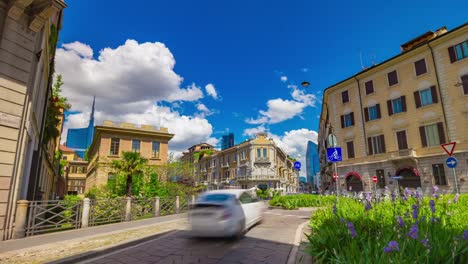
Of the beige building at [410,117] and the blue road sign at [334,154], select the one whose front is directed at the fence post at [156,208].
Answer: the beige building

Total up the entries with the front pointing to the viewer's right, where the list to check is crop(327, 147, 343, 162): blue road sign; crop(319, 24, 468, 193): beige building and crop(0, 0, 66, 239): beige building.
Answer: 1

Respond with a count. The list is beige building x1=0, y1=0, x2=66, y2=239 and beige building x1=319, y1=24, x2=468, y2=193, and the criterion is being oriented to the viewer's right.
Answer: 1

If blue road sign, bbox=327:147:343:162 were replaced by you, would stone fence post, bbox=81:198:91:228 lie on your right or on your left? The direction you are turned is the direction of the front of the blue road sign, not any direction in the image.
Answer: on your right

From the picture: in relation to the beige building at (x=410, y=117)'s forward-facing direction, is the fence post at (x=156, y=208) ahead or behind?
ahead

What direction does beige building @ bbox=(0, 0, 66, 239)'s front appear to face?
to the viewer's right

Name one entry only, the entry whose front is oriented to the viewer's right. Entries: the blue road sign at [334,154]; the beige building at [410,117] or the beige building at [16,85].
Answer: the beige building at [16,85]

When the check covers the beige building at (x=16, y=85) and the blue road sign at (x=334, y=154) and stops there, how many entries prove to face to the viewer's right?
1

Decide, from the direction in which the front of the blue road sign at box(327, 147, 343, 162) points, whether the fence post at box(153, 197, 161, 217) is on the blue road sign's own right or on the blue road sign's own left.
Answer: on the blue road sign's own right

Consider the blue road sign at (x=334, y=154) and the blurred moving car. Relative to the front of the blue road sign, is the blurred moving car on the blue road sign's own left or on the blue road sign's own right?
on the blue road sign's own right

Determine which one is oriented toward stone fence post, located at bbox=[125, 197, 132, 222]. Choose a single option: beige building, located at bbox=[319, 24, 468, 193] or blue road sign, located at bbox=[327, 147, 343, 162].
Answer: the beige building

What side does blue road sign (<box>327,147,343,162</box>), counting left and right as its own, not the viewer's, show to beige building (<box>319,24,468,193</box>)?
back

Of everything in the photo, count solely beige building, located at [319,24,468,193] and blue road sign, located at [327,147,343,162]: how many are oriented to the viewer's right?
0

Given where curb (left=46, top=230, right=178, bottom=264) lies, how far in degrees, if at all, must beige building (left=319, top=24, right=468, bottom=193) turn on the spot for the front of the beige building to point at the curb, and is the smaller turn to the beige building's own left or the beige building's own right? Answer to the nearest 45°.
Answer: approximately 45° to the beige building's own left
